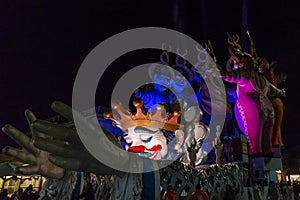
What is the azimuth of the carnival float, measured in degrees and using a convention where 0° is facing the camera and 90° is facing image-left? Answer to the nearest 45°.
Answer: approximately 45°
